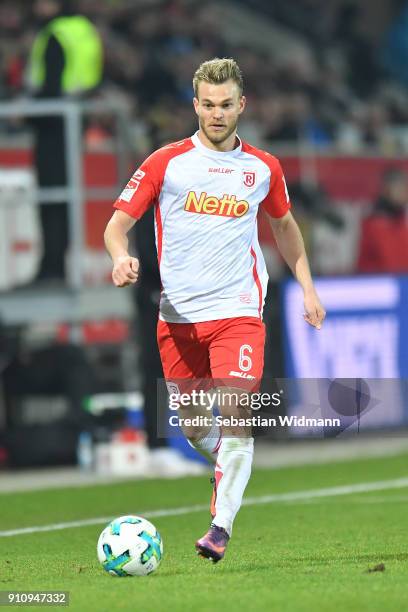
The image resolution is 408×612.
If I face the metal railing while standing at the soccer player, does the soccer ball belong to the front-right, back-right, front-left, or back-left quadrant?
back-left

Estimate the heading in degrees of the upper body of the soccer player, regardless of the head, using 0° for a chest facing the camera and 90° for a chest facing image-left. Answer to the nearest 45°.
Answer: approximately 0°

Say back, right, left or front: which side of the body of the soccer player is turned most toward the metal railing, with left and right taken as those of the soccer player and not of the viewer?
back
